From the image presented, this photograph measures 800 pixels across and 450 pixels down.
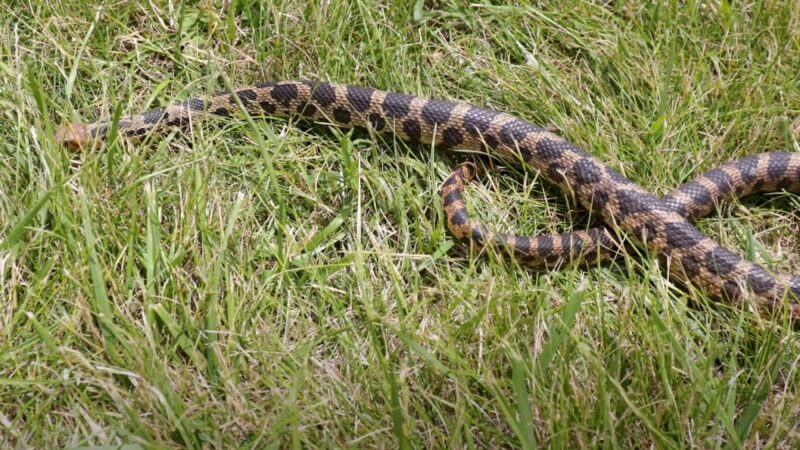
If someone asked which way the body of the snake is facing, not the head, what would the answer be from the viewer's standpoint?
to the viewer's left
